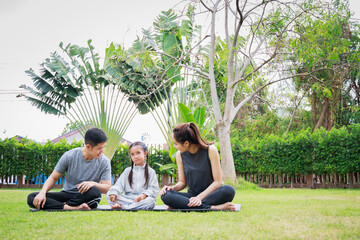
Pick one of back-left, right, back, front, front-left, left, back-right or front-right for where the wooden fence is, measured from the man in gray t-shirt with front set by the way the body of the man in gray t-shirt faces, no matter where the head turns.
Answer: back-left

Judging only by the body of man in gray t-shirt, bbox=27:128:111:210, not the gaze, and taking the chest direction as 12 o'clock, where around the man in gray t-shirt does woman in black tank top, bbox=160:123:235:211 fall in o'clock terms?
The woman in black tank top is roughly at 10 o'clock from the man in gray t-shirt.

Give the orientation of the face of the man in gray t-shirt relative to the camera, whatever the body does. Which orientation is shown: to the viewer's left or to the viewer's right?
to the viewer's right

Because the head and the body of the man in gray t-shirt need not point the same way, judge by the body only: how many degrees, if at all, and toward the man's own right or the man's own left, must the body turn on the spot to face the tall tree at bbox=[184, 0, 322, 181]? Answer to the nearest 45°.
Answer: approximately 135° to the man's own left

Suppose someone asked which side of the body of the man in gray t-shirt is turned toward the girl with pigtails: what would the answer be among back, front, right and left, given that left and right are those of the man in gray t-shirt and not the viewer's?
left

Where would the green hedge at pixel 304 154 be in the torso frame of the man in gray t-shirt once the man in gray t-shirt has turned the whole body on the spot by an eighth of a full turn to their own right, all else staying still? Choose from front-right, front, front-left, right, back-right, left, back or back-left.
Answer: back

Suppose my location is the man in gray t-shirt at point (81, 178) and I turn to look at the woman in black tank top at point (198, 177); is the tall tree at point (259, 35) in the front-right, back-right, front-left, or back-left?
front-left

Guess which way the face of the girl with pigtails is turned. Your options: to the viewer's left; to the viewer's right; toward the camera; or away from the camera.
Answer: toward the camera

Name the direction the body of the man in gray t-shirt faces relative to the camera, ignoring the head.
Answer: toward the camera

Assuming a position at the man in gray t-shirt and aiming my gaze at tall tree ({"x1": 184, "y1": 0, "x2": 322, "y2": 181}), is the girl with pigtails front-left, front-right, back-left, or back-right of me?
front-right
